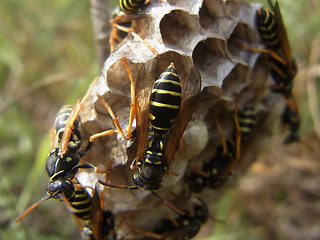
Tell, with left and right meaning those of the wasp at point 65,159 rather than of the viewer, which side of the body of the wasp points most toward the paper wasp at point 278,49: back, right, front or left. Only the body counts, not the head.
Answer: left

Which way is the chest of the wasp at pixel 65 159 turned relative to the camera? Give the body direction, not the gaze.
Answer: toward the camera

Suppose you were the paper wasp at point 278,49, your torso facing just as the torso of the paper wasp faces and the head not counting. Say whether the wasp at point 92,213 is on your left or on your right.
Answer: on your right

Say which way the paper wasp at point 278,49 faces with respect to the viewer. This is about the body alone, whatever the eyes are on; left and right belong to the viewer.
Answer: facing the viewer

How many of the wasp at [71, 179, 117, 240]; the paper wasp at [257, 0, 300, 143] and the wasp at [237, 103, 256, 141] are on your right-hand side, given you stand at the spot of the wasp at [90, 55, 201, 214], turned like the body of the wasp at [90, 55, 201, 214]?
1

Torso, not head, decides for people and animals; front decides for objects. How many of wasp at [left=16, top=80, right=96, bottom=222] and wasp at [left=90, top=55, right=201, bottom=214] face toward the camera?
2

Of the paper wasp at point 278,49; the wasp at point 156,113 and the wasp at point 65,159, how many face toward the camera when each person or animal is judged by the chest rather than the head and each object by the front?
3

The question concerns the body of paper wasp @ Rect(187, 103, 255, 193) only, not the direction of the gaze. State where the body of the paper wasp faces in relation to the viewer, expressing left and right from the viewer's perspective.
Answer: facing the viewer and to the left of the viewer
